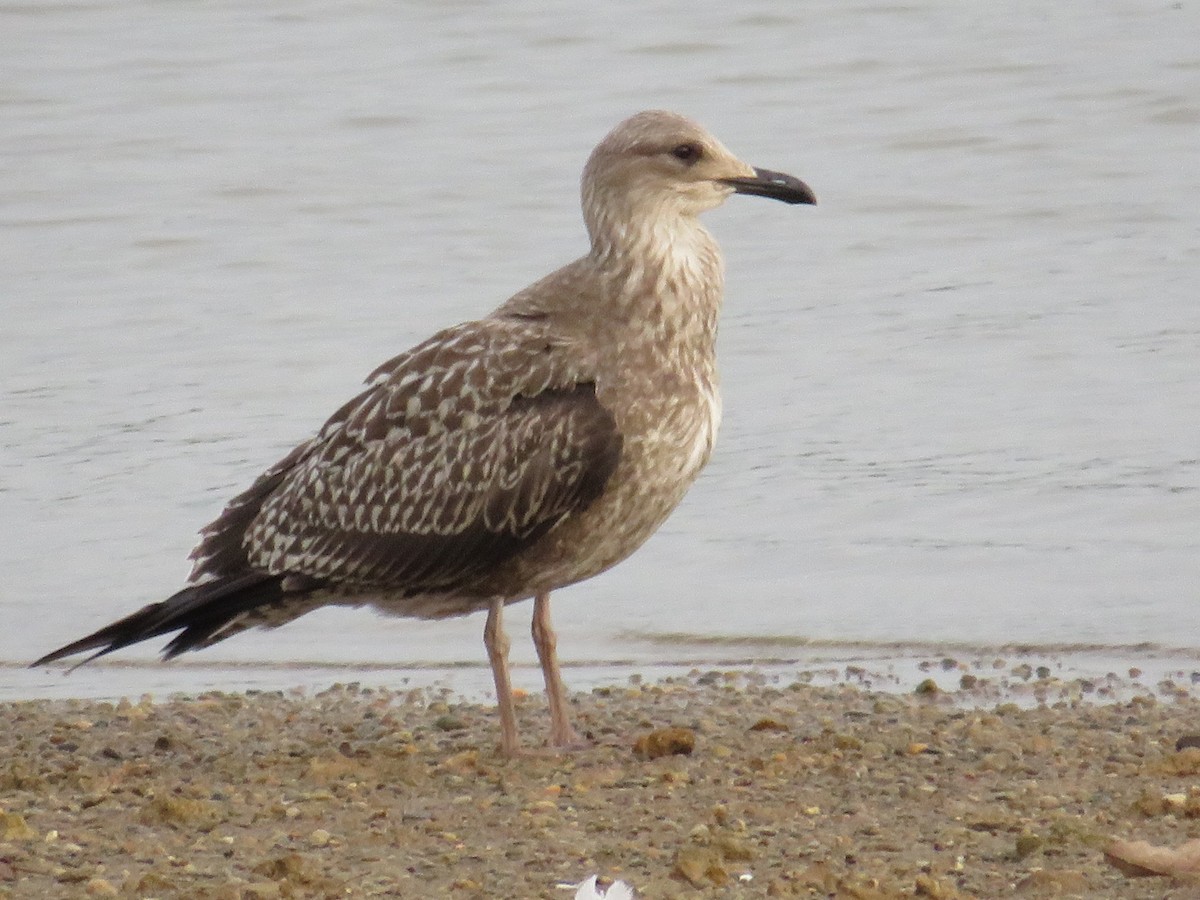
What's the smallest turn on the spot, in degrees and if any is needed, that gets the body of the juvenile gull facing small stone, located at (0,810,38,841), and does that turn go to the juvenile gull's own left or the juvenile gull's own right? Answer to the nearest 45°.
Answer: approximately 135° to the juvenile gull's own right

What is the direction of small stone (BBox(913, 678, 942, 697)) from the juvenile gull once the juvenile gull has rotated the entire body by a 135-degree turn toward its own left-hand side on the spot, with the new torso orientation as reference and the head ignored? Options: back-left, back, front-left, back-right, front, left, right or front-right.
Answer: back-right

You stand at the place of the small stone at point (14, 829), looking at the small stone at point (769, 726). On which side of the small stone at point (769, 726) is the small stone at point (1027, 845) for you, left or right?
right

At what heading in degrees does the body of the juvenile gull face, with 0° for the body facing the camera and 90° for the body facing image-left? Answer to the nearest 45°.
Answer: approximately 270°
